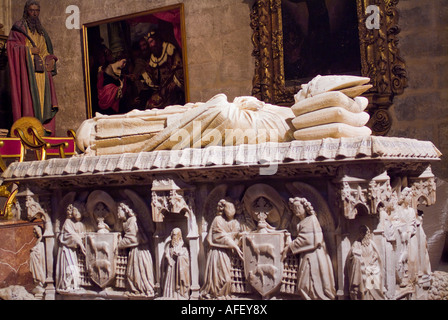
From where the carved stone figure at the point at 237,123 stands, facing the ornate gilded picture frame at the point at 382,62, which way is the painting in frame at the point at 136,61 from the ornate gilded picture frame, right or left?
left

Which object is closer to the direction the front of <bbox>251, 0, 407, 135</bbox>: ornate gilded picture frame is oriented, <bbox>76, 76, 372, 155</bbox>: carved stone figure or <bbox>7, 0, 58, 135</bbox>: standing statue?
the carved stone figure

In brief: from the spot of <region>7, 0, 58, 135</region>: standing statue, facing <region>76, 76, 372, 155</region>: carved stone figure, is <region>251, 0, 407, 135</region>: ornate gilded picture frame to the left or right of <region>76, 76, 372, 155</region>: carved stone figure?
left

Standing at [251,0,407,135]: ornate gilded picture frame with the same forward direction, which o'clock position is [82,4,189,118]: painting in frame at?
The painting in frame is roughly at 4 o'clock from the ornate gilded picture frame.

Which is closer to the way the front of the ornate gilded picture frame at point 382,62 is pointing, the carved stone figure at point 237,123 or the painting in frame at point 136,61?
the carved stone figure

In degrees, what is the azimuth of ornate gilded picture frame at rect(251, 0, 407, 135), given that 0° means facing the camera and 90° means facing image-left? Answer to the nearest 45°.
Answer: approximately 0°

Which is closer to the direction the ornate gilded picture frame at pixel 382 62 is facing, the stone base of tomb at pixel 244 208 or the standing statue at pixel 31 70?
the stone base of tomb

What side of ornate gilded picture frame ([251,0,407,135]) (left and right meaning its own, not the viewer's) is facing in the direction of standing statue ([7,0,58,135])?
right

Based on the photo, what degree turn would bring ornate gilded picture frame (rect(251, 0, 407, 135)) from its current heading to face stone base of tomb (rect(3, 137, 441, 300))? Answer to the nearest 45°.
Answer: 0° — it already faces it

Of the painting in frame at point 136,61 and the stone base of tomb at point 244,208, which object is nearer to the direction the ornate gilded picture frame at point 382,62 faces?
the stone base of tomb
